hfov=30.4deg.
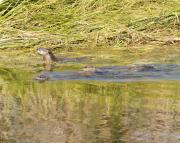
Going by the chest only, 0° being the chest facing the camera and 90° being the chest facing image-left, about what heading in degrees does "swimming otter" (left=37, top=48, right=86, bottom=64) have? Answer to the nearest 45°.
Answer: approximately 90°
